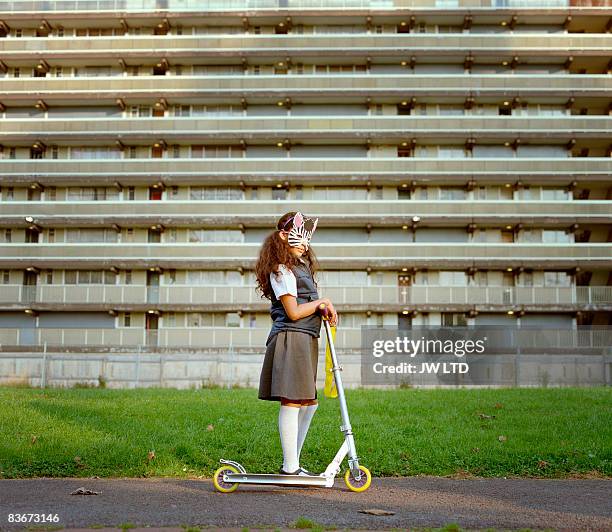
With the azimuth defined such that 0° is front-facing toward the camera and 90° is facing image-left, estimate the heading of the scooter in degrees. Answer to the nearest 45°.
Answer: approximately 270°

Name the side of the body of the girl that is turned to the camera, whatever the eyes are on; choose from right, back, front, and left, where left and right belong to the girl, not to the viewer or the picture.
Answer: right
